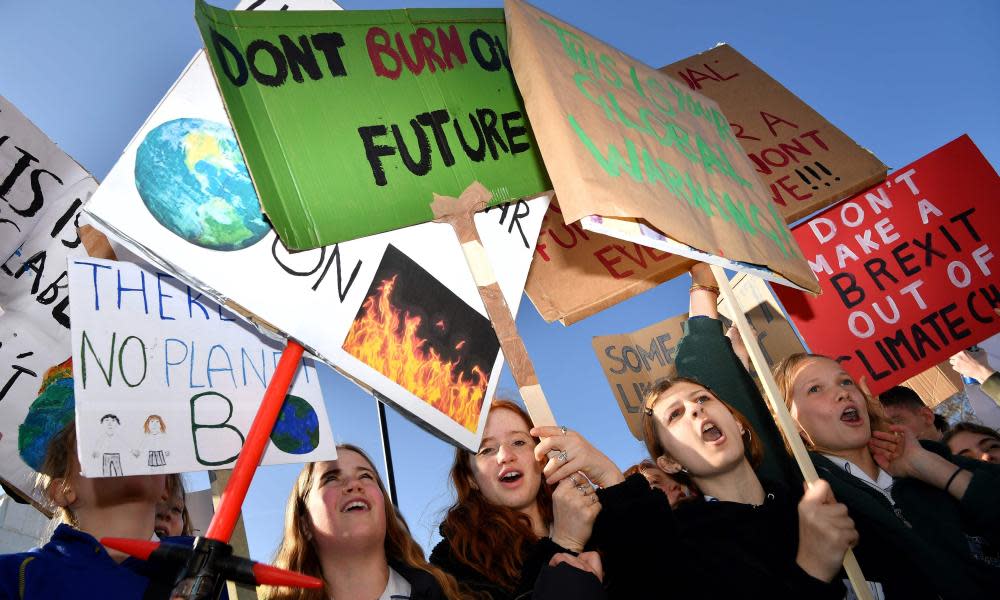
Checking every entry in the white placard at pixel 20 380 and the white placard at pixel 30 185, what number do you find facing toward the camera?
2

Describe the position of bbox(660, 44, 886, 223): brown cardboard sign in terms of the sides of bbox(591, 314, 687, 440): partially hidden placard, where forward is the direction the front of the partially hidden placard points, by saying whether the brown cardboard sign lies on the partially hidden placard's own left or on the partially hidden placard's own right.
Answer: on the partially hidden placard's own left

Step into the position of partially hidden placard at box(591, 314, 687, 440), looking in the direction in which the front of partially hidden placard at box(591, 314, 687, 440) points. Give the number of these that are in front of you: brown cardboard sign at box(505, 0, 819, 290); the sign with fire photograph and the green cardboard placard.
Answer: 3

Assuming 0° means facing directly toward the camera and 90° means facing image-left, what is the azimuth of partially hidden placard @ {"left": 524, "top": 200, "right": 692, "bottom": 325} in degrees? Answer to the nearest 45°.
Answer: approximately 0°
